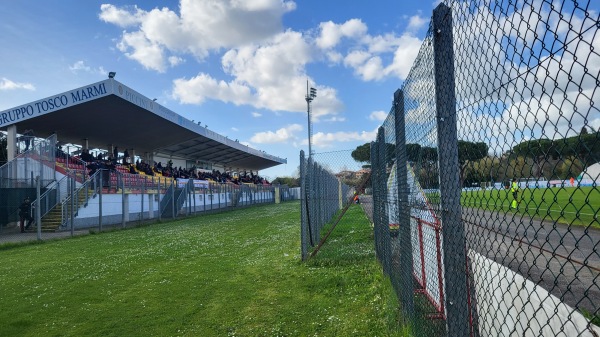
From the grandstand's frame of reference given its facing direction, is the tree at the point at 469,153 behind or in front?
in front

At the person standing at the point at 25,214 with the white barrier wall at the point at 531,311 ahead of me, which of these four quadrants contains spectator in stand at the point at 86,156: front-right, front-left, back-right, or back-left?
back-left

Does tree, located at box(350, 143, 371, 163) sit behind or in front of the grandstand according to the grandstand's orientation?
in front

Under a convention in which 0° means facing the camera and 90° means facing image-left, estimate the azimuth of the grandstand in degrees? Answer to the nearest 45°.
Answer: approximately 315°
